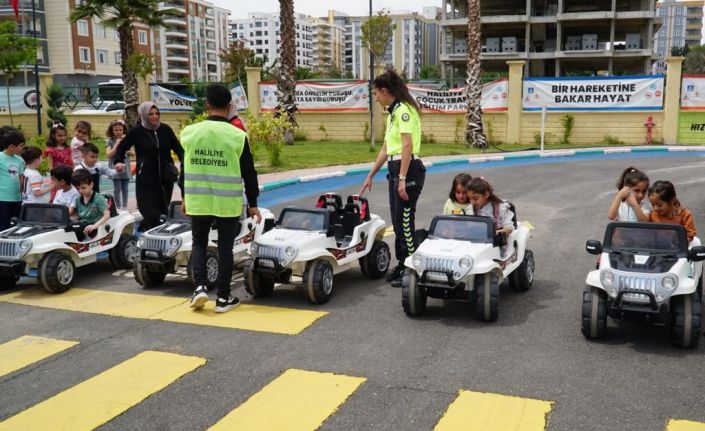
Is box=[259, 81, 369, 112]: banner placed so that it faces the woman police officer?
yes

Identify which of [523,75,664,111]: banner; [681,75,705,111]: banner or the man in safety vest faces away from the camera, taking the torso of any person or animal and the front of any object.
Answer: the man in safety vest

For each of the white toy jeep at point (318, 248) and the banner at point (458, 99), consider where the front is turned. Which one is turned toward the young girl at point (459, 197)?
the banner

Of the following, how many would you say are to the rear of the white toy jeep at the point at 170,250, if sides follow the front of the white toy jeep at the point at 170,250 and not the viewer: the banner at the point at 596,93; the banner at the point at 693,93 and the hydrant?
3

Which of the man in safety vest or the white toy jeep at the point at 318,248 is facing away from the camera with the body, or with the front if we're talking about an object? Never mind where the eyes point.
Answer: the man in safety vest

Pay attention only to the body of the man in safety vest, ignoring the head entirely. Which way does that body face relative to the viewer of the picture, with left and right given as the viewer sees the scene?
facing away from the viewer

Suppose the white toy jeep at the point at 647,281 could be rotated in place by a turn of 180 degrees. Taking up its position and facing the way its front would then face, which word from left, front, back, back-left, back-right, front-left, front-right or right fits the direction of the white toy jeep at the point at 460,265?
left

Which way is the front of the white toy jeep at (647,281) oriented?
toward the camera

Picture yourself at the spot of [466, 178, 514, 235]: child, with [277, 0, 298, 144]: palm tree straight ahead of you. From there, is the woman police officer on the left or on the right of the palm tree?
left

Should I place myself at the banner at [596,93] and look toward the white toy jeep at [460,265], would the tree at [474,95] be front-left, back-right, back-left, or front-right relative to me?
front-right

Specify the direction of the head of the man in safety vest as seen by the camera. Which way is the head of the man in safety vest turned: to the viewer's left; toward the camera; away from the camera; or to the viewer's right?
away from the camera

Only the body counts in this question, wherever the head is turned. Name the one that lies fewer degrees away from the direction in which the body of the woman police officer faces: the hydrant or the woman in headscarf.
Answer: the woman in headscarf

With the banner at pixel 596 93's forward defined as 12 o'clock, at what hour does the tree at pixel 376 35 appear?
The tree is roughly at 4 o'clock from the banner.

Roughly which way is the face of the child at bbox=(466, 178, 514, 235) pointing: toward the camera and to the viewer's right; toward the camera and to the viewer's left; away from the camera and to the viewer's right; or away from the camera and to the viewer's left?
toward the camera and to the viewer's left

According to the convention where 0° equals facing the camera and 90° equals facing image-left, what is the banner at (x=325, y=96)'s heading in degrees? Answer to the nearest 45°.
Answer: approximately 0°

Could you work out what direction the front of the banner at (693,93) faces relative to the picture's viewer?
facing the viewer

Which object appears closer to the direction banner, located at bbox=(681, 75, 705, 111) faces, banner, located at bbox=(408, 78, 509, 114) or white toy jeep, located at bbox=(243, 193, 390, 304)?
the white toy jeep

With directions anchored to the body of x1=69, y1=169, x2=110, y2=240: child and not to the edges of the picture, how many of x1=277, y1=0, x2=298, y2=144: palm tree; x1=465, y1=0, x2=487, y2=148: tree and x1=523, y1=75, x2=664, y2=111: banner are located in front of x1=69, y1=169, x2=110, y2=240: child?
0
